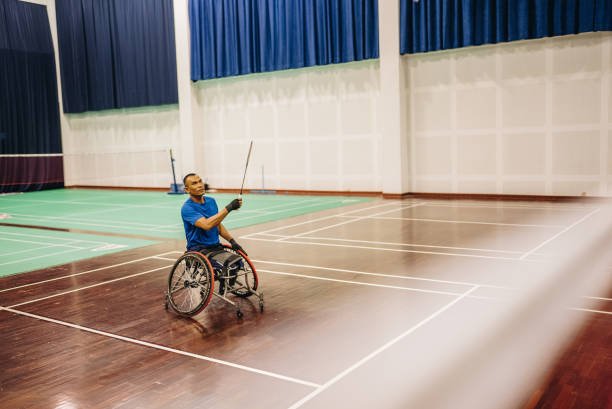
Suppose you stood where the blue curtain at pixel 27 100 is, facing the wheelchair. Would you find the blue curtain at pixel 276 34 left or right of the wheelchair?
left

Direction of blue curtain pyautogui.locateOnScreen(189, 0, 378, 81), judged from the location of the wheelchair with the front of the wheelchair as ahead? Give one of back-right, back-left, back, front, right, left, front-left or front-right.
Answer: back-left

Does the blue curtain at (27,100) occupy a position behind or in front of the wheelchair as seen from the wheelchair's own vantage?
behind

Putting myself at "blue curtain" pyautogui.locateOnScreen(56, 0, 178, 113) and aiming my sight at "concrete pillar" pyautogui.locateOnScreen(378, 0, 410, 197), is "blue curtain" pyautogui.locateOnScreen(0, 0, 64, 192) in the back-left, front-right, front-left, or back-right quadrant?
back-right
